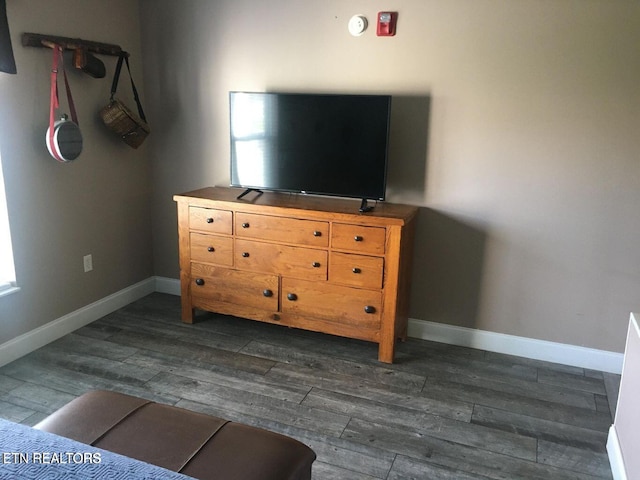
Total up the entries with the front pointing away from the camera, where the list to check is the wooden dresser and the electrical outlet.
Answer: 0

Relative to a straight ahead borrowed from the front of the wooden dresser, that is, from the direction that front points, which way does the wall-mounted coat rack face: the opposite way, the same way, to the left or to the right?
to the left

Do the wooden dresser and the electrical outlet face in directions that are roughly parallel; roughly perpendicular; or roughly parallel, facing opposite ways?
roughly perpendicular

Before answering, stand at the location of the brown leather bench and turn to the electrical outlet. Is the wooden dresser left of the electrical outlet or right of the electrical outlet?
right

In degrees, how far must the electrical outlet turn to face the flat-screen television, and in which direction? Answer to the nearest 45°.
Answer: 0° — it already faces it

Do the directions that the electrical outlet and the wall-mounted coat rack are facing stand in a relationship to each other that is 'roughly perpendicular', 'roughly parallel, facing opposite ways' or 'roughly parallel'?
roughly parallel

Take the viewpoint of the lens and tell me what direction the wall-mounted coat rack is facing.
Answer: facing the viewer and to the right of the viewer

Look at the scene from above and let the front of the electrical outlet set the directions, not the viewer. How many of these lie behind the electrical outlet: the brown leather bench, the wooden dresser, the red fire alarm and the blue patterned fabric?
0

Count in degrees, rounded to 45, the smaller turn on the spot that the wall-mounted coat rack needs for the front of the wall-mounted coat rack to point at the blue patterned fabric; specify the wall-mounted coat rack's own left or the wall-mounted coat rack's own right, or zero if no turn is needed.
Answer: approximately 45° to the wall-mounted coat rack's own right

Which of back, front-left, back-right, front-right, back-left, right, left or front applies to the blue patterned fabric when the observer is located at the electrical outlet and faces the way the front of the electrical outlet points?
front-right

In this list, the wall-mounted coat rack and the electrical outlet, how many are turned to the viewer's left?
0

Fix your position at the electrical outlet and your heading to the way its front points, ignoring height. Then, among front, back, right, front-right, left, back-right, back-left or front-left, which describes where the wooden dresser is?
front

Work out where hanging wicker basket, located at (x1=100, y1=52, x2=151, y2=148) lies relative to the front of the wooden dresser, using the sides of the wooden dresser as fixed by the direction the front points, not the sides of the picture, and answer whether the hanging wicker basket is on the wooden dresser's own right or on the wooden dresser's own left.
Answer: on the wooden dresser's own right

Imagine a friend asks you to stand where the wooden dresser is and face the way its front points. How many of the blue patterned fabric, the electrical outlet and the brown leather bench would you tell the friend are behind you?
0
